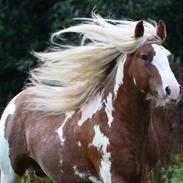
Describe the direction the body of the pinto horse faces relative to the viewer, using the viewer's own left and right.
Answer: facing the viewer and to the right of the viewer
